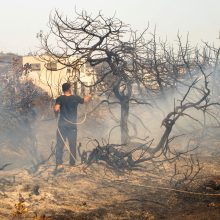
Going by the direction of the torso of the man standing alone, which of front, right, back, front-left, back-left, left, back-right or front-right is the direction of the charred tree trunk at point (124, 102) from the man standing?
front-right

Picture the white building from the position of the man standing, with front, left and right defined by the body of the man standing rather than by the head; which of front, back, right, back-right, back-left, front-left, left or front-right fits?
front

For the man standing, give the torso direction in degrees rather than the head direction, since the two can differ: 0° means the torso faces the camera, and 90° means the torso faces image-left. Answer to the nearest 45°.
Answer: approximately 180°

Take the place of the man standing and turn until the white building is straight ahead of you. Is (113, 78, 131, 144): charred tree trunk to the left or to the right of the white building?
right
